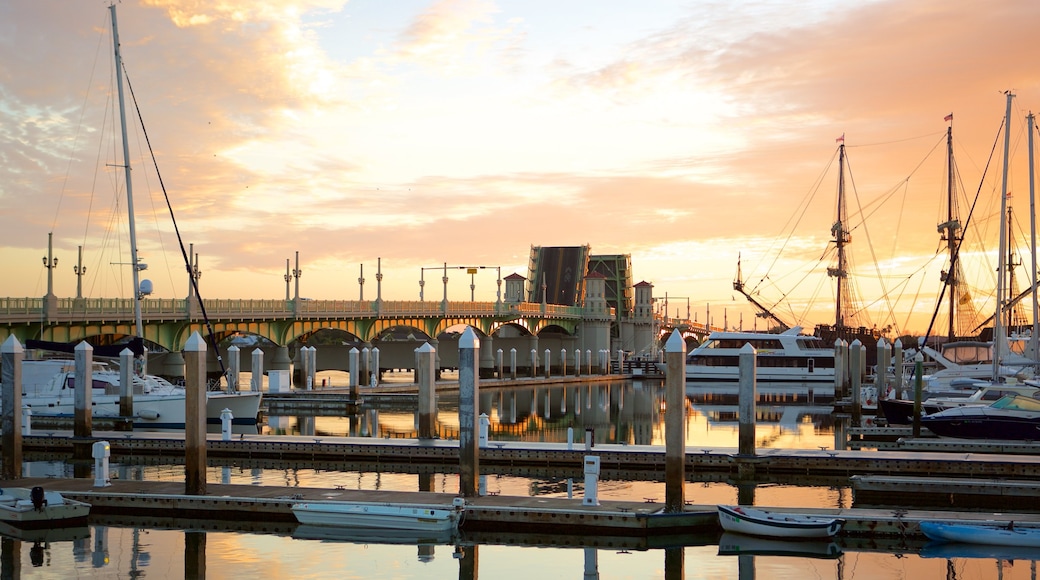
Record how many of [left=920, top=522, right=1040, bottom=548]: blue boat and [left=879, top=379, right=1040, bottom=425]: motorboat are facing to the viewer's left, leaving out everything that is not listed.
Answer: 2

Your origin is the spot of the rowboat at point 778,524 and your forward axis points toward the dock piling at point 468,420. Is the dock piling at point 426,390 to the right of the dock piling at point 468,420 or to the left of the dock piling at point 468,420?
right

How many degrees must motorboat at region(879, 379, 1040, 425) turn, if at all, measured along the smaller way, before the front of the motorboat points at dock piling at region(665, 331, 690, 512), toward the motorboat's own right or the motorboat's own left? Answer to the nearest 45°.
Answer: approximately 90° to the motorboat's own left

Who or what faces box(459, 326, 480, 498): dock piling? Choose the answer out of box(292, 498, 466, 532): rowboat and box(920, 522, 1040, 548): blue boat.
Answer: the blue boat

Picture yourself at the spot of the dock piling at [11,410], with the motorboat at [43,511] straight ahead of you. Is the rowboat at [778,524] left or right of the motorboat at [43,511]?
left

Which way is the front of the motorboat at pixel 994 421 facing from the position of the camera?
facing to the left of the viewer

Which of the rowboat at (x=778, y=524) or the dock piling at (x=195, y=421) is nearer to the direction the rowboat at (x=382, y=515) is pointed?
the dock piling

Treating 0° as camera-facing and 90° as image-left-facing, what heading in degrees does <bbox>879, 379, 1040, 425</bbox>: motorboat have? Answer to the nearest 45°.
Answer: approximately 90°

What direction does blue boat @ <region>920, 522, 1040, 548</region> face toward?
to the viewer's left

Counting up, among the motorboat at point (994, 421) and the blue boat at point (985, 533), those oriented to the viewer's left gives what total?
2

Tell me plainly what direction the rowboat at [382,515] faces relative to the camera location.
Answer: facing to the left of the viewer
